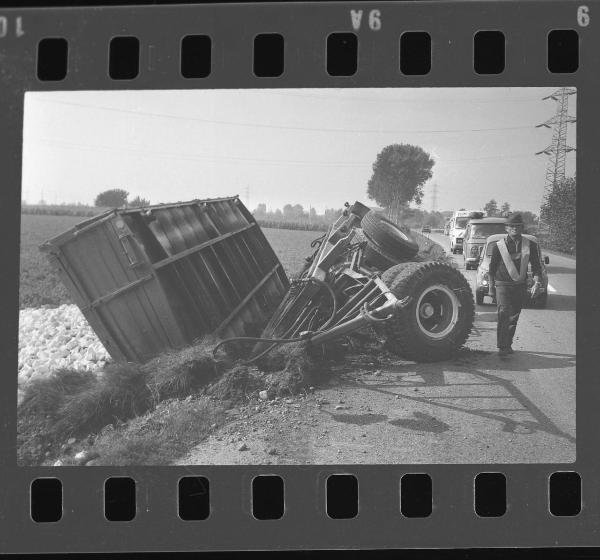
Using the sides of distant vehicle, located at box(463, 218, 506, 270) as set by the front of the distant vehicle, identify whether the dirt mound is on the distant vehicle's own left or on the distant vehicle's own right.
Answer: on the distant vehicle's own right

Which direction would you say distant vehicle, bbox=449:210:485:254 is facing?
toward the camera

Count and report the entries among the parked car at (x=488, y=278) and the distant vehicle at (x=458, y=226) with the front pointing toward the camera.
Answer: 2

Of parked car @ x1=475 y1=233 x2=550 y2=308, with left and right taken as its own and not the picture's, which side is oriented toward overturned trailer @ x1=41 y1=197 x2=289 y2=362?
right

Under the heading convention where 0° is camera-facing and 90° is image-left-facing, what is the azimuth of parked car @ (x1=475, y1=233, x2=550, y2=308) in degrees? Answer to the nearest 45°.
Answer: approximately 0°

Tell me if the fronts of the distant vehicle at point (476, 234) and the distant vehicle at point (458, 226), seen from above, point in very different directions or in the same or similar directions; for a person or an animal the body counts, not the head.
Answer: same or similar directions

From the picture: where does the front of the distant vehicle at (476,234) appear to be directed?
toward the camera
